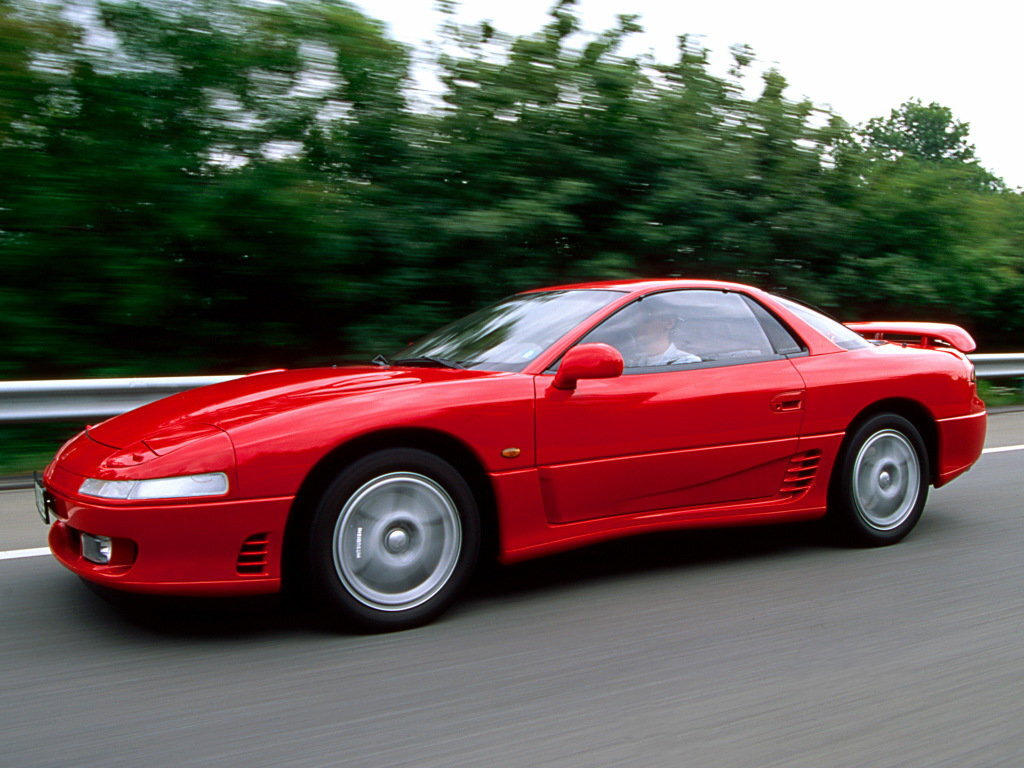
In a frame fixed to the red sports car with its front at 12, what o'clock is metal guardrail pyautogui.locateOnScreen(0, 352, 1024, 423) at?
The metal guardrail is roughly at 3 o'clock from the red sports car.
